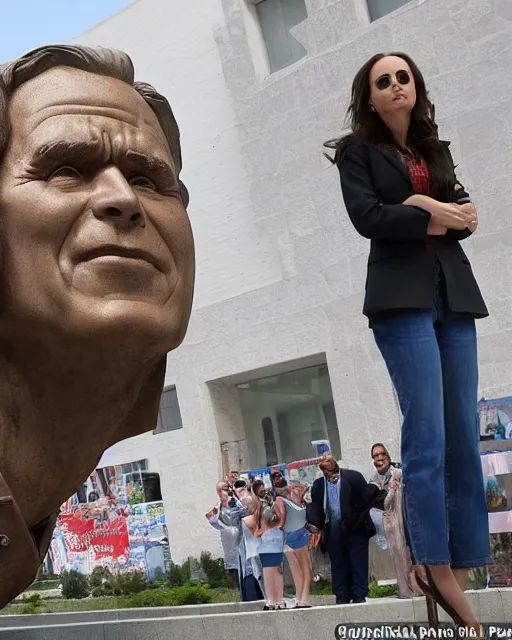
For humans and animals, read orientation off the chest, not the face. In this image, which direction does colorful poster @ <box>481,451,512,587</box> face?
toward the camera

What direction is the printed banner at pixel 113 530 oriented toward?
toward the camera

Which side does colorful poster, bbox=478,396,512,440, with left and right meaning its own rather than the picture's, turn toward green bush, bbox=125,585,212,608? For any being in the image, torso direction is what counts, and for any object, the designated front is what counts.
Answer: right

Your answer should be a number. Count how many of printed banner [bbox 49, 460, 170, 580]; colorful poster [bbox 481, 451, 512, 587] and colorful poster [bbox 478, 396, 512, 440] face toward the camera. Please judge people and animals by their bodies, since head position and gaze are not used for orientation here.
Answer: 3

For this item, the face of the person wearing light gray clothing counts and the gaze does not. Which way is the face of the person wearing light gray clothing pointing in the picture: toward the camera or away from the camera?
toward the camera

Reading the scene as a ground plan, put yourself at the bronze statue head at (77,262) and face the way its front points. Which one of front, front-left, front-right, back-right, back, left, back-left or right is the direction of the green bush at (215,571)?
back-left

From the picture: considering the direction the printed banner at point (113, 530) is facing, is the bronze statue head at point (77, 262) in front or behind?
in front

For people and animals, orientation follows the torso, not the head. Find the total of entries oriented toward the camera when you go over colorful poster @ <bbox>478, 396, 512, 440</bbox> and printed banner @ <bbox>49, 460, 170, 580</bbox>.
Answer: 2

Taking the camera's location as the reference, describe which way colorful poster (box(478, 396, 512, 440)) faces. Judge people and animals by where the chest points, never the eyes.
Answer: facing the viewer
